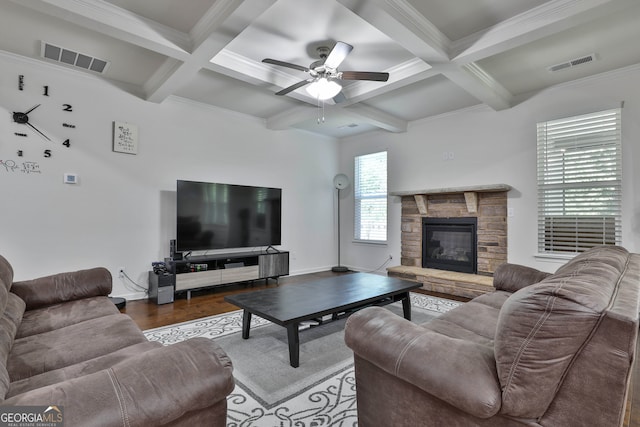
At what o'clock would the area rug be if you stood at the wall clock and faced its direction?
The area rug is roughly at 11 o'clock from the wall clock.

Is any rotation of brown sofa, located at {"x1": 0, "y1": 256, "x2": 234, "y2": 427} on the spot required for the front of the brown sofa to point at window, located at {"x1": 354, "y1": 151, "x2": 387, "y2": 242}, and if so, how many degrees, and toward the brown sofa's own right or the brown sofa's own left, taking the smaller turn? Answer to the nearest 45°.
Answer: approximately 45° to the brown sofa's own left

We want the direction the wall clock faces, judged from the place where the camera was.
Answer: facing the viewer

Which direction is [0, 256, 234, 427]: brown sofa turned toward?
to the viewer's right

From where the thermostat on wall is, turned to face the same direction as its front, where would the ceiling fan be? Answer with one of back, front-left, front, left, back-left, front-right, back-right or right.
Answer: front-left

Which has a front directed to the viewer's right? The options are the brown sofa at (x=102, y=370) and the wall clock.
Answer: the brown sofa

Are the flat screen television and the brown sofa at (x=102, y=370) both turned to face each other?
no

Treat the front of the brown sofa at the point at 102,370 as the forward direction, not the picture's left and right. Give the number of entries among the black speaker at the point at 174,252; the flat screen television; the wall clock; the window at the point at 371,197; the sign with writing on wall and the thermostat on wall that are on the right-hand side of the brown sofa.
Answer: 0

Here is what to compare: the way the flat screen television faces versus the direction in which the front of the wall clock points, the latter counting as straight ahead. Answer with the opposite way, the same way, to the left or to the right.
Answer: the same way

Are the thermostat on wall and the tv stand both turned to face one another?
no

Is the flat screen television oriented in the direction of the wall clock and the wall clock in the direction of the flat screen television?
no

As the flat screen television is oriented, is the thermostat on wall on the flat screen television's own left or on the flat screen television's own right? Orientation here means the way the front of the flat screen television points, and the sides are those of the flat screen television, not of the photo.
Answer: on the flat screen television's own right

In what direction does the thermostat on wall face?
toward the camera

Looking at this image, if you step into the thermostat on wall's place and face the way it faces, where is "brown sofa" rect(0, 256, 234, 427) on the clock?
The brown sofa is roughly at 12 o'clock from the thermostat on wall.

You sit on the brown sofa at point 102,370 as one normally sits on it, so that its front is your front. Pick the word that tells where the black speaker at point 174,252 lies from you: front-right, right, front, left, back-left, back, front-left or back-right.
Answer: left

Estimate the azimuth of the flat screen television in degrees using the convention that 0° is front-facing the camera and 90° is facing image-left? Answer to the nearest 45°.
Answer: approximately 315°
